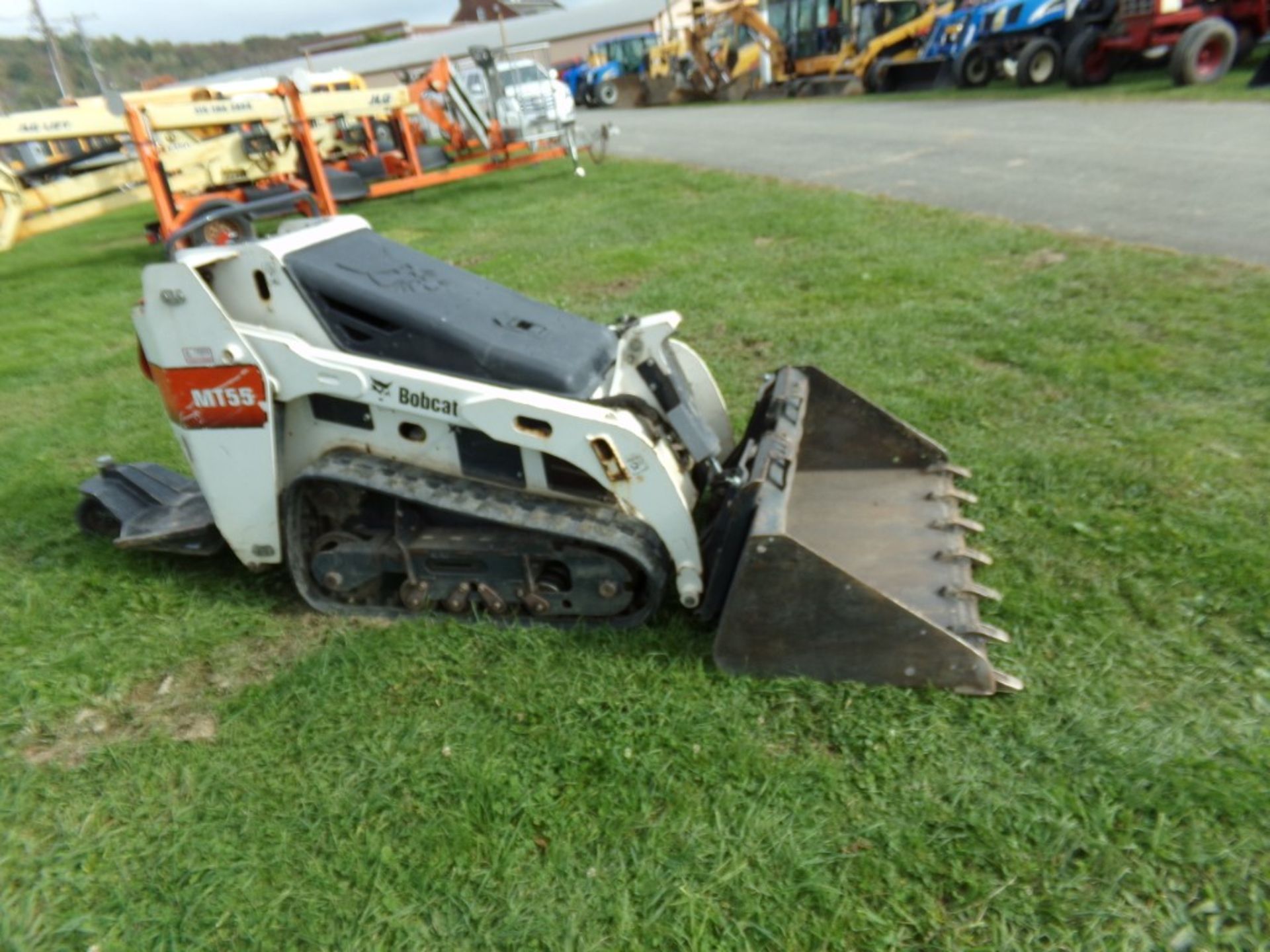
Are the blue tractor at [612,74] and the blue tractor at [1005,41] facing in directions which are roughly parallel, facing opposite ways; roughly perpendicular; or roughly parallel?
roughly parallel

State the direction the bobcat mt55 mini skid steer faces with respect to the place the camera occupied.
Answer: facing to the right of the viewer

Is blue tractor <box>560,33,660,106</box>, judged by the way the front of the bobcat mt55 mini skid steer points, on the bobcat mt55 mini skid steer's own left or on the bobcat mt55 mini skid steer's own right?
on the bobcat mt55 mini skid steer's own left

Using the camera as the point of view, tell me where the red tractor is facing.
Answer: facing the viewer and to the left of the viewer

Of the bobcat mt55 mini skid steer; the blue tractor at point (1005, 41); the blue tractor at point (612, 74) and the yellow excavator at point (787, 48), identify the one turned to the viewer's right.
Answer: the bobcat mt55 mini skid steer
